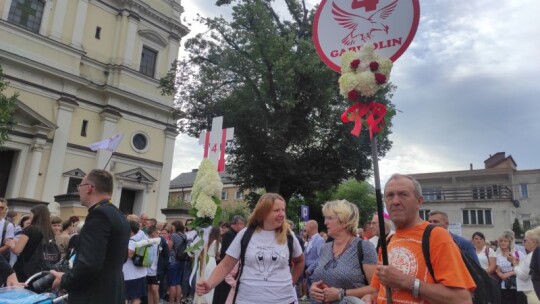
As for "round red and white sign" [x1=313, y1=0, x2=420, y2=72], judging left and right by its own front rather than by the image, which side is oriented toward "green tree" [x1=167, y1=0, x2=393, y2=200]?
back

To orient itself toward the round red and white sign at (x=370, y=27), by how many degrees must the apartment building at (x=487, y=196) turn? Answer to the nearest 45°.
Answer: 0° — it already faces it

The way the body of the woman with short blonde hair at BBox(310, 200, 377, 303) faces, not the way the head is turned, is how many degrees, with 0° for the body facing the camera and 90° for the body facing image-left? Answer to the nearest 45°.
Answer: approximately 45°

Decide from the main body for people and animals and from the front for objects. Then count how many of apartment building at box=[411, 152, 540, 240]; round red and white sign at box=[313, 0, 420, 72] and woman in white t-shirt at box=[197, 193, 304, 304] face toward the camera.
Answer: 3

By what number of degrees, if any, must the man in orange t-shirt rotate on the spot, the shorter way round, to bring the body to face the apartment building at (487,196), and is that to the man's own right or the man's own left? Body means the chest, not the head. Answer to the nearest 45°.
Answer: approximately 135° to the man's own right
